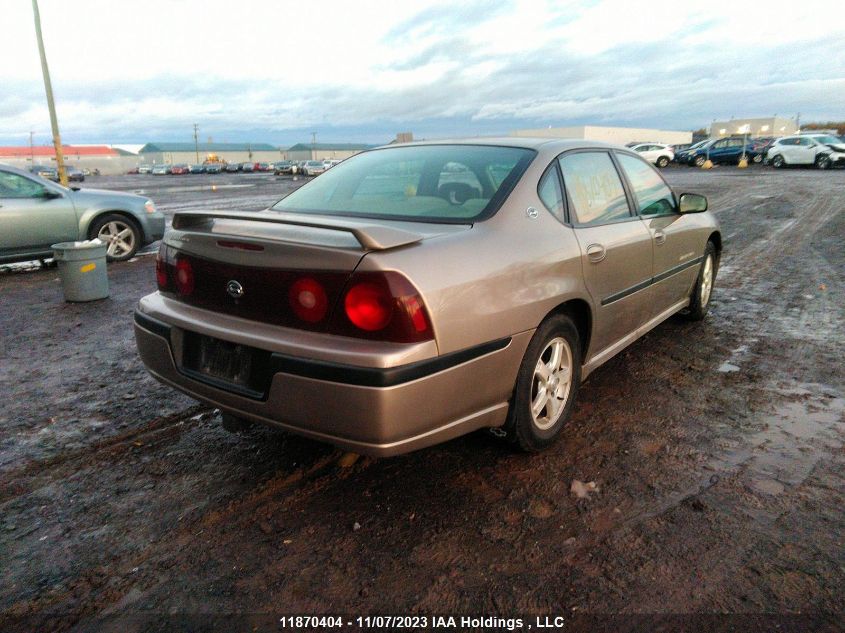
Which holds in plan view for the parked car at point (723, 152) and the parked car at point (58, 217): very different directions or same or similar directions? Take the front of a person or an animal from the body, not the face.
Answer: very different directions

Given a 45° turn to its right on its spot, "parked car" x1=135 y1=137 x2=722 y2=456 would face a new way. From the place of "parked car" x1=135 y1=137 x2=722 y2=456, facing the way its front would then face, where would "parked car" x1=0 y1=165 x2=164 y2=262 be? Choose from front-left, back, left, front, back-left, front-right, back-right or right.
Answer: back-left

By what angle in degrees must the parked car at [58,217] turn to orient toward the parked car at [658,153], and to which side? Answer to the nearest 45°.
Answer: approximately 45° to its left

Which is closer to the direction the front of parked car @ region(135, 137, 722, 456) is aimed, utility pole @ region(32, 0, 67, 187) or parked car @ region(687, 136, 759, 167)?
the parked car

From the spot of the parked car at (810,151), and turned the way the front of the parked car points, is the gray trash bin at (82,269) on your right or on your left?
on your right

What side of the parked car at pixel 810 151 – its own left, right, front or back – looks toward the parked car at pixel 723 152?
back

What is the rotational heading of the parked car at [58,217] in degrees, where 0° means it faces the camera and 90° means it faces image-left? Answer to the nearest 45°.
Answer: approximately 270°

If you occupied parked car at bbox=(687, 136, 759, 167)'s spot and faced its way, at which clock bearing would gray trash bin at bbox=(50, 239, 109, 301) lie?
The gray trash bin is roughly at 11 o'clock from the parked car.

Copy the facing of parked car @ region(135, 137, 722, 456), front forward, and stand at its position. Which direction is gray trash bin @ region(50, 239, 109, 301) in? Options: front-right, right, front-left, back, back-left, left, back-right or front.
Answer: left

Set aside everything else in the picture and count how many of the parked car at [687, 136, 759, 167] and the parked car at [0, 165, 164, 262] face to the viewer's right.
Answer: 1

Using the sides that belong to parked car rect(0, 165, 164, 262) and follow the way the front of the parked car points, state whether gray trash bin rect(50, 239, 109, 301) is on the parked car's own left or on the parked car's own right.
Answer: on the parked car's own right

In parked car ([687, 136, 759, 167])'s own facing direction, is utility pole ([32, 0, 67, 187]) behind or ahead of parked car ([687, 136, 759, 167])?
ahead

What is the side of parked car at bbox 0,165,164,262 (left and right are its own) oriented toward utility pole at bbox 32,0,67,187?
left

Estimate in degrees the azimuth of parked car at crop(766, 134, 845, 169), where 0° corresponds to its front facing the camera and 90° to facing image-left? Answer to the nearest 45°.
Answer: approximately 315°

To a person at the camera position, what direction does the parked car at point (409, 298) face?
facing away from the viewer and to the right of the viewer
